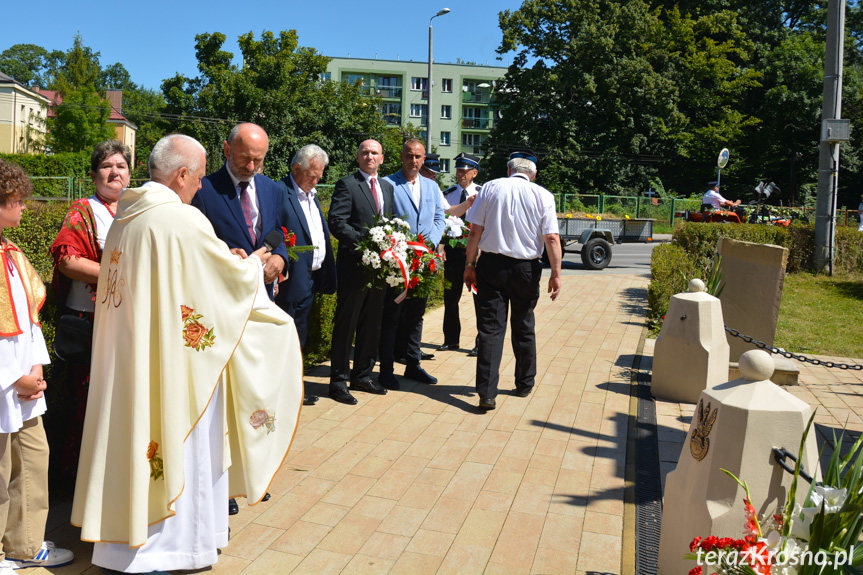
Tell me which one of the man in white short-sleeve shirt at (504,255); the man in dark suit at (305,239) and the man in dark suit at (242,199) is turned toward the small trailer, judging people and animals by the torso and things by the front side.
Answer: the man in white short-sleeve shirt

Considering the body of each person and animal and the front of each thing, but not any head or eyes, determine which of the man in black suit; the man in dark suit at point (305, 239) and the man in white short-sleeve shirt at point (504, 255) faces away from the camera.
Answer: the man in white short-sleeve shirt

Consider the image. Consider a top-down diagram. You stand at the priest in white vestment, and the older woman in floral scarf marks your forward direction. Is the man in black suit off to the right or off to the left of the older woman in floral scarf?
right

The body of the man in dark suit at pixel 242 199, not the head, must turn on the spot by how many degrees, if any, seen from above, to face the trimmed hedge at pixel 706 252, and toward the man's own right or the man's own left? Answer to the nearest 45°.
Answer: approximately 90° to the man's own left

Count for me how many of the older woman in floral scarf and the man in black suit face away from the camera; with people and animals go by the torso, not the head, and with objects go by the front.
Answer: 0

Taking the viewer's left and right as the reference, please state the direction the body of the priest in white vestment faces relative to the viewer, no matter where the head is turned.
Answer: facing away from the viewer and to the right of the viewer

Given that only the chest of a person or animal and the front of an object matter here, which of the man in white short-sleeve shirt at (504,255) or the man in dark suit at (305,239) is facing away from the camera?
the man in white short-sleeve shirt

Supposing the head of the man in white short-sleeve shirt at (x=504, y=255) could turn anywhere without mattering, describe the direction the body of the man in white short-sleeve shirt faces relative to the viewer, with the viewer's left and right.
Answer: facing away from the viewer

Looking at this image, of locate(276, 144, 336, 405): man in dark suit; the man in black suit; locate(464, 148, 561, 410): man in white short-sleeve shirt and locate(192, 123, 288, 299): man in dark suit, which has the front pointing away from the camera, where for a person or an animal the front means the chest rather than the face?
the man in white short-sleeve shirt

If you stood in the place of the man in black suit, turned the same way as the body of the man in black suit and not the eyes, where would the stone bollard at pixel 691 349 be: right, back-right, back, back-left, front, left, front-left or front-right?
front-left

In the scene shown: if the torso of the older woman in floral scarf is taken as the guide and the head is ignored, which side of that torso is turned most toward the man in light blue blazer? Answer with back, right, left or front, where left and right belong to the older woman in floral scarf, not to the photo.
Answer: left

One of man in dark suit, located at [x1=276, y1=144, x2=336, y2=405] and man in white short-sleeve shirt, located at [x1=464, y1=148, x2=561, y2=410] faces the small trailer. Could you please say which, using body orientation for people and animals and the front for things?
the man in white short-sleeve shirt

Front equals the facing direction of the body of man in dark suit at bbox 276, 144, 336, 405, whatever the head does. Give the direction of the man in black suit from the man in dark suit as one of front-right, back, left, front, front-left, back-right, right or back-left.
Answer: left

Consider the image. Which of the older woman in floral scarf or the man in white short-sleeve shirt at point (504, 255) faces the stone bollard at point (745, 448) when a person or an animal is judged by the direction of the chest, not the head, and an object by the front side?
the older woman in floral scarf

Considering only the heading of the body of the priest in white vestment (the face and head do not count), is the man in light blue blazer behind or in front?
in front

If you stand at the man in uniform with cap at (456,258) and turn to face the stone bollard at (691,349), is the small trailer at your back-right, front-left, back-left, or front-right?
back-left

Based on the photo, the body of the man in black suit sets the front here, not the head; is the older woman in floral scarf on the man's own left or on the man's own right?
on the man's own right

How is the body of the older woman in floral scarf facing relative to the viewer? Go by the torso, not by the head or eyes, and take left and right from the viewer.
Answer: facing the viewer and to the right of the viewer
